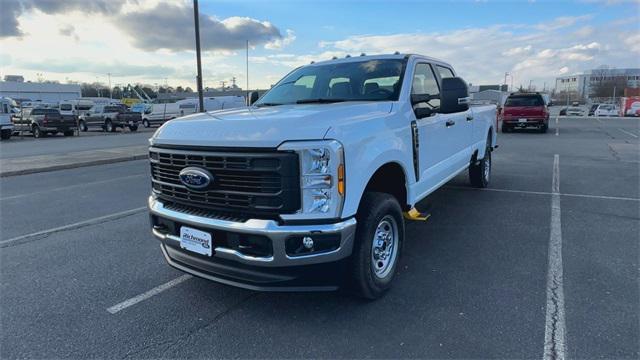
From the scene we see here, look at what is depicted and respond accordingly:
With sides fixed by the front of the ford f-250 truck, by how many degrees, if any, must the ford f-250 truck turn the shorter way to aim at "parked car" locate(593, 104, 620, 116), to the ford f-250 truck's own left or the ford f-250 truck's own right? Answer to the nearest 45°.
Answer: approximately 180°

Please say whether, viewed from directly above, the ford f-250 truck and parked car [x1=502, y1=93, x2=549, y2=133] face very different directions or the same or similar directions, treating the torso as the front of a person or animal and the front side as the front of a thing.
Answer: very different directions

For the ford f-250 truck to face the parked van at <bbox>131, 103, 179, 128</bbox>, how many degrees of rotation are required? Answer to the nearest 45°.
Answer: approximately 135° to its right

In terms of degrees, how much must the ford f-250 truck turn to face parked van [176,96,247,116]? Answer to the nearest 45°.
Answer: approximately 135° to its right

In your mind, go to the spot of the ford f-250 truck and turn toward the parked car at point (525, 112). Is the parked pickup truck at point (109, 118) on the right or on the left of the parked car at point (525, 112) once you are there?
left

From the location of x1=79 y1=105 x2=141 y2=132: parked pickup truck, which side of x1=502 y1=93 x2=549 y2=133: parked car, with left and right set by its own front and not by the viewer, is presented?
left

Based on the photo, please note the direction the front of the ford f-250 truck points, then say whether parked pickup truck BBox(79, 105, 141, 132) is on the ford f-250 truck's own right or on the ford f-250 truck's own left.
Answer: on the ford f-250 truck's own right

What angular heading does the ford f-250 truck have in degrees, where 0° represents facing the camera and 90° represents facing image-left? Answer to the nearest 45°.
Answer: approximately 45°

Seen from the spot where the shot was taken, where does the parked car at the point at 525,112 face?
facing away from the viewer

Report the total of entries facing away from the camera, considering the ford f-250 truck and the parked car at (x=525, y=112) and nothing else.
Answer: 1
